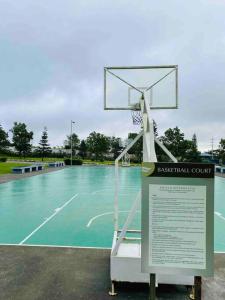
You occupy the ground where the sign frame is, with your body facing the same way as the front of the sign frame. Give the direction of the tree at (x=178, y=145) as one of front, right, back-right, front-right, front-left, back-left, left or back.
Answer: back

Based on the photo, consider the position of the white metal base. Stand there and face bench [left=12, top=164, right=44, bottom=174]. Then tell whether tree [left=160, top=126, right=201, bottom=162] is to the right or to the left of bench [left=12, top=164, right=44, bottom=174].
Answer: right

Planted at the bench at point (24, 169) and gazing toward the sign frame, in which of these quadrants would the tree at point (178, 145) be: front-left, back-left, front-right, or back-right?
back-left

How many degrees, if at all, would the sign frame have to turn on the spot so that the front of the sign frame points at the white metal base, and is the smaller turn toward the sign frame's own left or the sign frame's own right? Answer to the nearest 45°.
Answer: approximately 135° to the sign frame's own right

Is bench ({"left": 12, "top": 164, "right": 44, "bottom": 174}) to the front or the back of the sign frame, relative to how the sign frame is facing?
to the back

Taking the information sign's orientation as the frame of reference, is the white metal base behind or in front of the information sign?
behind

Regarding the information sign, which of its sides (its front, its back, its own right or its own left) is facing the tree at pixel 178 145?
back

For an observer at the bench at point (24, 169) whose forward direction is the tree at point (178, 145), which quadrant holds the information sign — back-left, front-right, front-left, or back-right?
back-right

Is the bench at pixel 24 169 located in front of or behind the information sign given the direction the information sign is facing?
behind

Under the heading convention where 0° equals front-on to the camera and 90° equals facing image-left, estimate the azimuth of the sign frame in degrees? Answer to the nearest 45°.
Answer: approximately 0°
